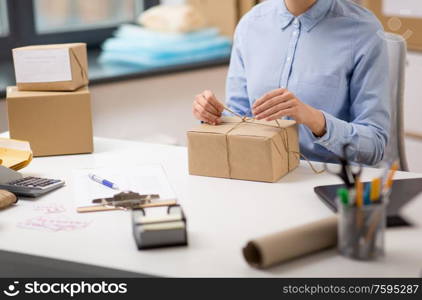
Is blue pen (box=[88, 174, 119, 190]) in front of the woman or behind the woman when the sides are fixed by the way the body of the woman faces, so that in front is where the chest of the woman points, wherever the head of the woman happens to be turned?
in front

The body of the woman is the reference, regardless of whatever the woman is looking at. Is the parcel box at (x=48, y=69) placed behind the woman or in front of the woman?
in front

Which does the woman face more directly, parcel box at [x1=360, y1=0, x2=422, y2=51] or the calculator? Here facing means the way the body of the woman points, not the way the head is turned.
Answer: the calculator

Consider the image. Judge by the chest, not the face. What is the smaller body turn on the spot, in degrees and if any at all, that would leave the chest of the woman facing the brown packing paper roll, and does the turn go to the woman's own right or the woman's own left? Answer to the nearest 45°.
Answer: approximately 45° to the woman's own left

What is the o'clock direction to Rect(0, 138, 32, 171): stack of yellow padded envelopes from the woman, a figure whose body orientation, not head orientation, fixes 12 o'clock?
The stack of yellow padded envelopes is roughly at 1 o'clock from the woman.

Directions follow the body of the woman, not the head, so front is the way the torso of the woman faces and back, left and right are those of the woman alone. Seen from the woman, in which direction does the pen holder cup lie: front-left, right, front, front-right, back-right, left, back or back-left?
front-left

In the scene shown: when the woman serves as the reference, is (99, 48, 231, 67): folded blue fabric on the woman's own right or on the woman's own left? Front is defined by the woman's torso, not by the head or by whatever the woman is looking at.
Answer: on the woman's own right

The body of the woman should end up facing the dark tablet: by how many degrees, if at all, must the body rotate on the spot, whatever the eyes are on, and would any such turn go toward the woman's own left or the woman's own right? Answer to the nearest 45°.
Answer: approximately 45° to the woman's own left

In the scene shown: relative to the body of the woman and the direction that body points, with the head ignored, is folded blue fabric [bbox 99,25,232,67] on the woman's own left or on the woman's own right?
on the woman's own right

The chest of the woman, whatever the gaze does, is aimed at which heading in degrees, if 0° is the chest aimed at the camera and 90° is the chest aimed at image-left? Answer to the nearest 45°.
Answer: approximately 45°
